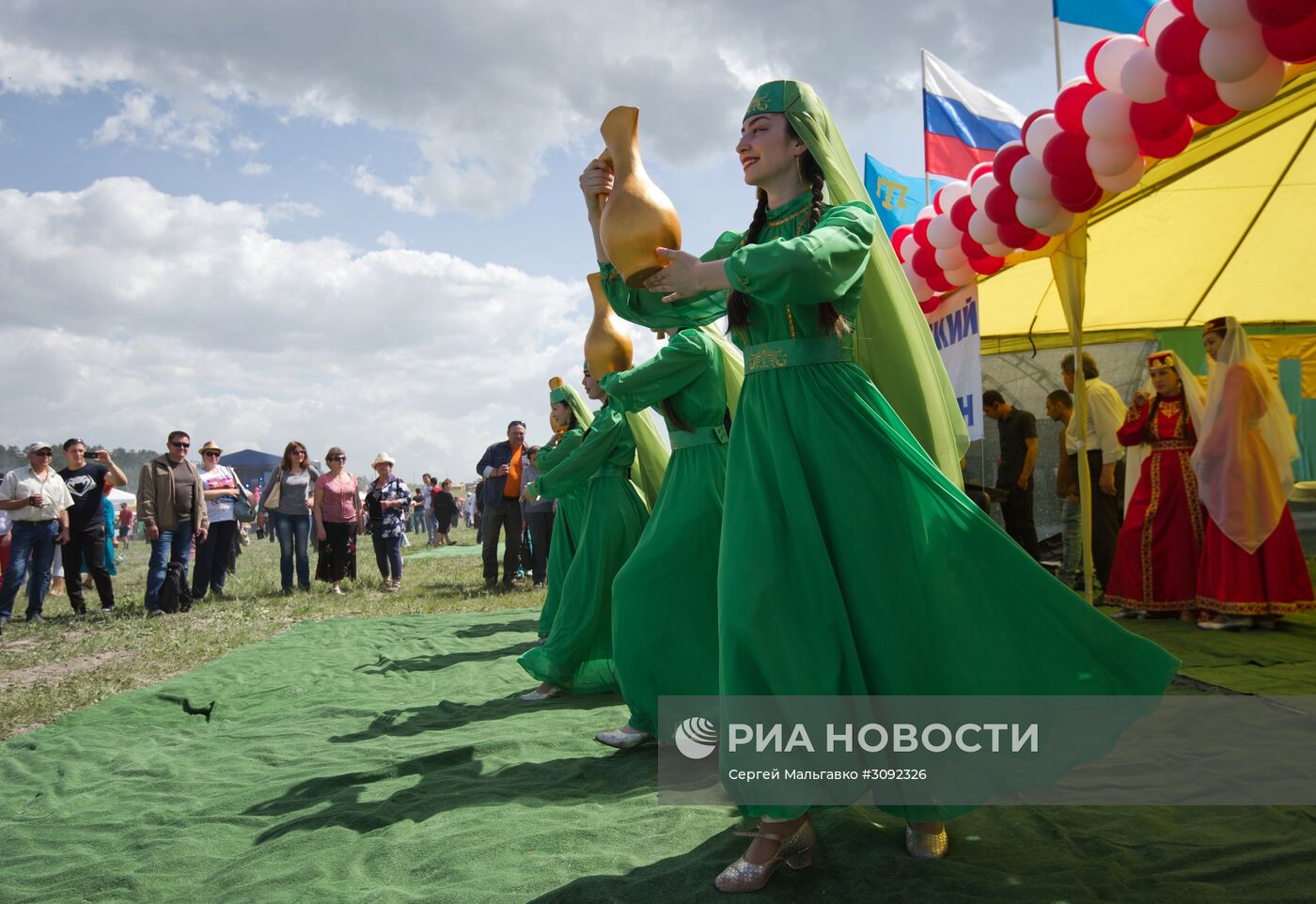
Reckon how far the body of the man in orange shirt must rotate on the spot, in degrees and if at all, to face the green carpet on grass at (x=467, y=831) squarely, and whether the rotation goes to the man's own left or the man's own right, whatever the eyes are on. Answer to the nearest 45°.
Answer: approximately 45° to the man's own right

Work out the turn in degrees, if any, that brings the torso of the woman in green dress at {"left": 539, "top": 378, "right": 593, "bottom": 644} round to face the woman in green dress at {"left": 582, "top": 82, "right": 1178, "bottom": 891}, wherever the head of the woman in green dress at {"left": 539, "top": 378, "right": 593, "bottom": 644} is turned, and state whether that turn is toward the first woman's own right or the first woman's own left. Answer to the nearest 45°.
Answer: approximately 90° to the first woman's own left

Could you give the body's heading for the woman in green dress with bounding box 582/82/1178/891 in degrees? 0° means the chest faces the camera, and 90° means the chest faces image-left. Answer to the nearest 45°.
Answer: approximately 45°

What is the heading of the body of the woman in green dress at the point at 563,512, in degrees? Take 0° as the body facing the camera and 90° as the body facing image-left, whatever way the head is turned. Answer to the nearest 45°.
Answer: approximately 90°
